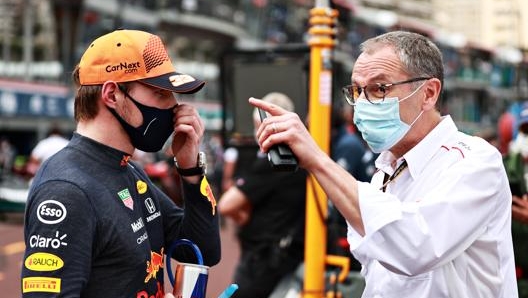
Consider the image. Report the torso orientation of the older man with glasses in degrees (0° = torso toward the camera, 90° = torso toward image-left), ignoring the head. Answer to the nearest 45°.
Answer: approximately 45°

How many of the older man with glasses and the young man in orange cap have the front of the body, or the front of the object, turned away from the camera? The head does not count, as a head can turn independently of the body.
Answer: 0

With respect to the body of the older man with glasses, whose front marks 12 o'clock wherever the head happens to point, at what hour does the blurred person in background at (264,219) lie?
The blurred person in background is roughly at 4 o'clock from the older man with glasses.

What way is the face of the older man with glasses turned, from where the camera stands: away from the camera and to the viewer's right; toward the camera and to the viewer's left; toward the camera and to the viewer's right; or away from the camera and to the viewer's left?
toward the camera and to the viewer's left

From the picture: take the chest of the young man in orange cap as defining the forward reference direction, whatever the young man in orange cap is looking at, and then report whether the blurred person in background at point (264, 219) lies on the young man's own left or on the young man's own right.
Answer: on the young man's own left

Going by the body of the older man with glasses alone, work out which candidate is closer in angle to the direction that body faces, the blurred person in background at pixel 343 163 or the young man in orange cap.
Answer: the young man in orange cap

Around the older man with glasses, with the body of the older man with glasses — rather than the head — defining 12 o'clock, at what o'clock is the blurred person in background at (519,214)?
The blurred person in background is roughly at 5 o'clock from the older man with glasses.

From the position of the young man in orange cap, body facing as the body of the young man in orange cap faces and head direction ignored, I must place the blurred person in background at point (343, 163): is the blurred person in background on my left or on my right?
on my left

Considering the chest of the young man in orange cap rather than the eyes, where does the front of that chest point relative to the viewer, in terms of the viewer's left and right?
facing the viewer and to the right of the viewer

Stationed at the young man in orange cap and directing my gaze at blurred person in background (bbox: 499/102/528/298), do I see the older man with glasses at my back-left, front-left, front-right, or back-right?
front-right

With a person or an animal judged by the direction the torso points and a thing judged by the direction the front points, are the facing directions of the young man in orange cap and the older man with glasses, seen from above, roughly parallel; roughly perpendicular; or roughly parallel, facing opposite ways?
roughly perpendicular

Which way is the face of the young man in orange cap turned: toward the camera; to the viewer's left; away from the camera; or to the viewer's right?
to the viewer's right
